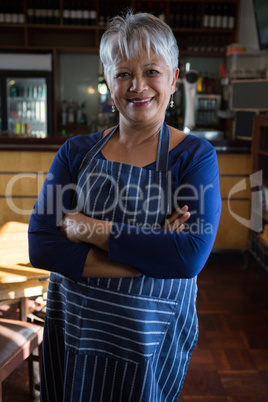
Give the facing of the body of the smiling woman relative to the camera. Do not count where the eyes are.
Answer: toward the camera

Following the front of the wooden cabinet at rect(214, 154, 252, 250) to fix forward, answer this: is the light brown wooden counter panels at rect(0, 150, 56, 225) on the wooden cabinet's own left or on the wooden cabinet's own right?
on the wooden cabinet's own right

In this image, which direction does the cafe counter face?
toward the camera

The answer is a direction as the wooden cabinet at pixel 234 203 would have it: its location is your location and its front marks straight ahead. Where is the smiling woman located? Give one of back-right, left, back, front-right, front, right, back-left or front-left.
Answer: front

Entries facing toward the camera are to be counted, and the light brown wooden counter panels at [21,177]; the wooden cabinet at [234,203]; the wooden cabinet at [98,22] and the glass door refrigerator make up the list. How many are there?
4

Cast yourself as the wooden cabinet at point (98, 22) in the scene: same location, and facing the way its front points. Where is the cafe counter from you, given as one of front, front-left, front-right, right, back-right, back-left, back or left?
front

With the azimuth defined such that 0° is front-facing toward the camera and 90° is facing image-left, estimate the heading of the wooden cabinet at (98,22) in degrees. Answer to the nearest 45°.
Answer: approximately 0°

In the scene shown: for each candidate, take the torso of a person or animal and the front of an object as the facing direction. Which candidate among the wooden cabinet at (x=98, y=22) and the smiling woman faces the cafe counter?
the wooden cabinet

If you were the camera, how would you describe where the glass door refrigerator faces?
facing the viewer

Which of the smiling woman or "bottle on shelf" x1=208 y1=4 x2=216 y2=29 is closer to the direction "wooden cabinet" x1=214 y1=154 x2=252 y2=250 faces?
the smiling woman

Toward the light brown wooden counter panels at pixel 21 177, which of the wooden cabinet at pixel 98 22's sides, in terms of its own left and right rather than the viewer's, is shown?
front
